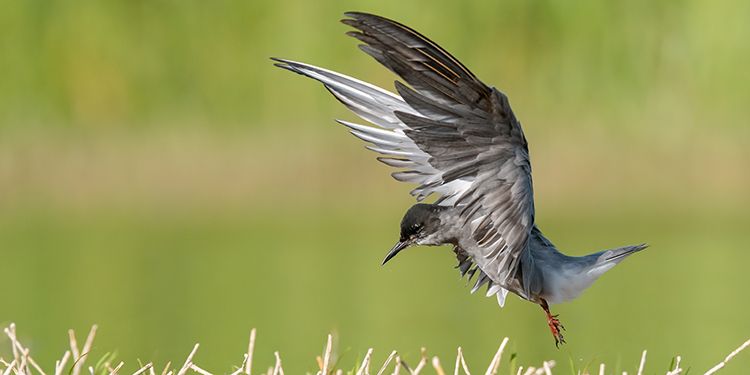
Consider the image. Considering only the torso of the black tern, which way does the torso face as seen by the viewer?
to the viewer's left
